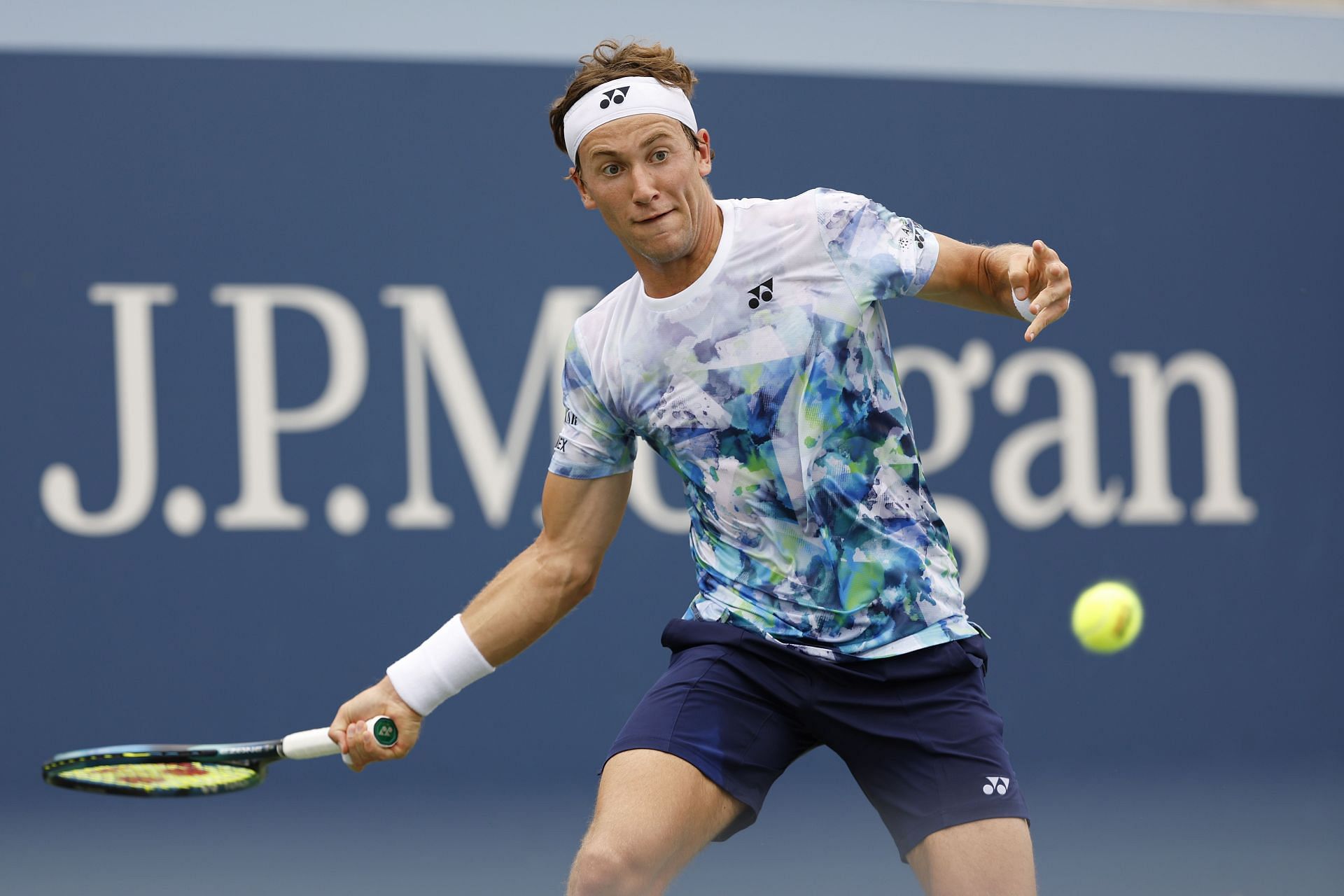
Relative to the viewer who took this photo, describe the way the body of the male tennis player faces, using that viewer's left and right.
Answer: facing the viewer
